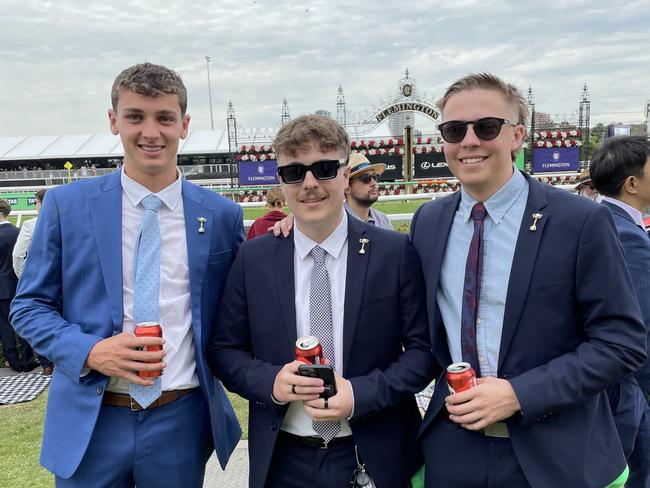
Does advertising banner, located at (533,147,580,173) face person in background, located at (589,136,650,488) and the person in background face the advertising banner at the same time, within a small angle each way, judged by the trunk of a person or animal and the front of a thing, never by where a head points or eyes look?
no

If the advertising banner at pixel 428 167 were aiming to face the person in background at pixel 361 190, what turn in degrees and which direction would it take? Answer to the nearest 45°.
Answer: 0° — it already faces them

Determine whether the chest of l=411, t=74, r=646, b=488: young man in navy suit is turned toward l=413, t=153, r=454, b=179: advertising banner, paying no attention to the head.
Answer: no

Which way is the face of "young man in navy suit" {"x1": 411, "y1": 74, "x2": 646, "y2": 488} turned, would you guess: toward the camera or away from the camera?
toward the camera

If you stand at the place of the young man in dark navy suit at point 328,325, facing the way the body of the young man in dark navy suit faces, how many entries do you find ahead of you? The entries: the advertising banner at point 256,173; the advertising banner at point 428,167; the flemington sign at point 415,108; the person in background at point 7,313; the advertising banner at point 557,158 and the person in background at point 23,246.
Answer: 0

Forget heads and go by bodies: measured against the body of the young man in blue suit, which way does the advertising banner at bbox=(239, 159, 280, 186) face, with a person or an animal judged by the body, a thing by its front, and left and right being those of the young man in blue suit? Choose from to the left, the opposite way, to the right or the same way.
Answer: the same way

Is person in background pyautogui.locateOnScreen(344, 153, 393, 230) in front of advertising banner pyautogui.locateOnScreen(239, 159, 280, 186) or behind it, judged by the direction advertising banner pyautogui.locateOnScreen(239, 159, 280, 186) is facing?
in front

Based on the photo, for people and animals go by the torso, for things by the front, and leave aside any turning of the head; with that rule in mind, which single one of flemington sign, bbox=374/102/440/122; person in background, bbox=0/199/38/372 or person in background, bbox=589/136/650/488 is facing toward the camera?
the flemington sign

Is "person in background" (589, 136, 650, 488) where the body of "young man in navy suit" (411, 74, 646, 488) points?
no

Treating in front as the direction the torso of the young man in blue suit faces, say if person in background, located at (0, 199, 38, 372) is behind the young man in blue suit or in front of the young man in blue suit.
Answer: behind

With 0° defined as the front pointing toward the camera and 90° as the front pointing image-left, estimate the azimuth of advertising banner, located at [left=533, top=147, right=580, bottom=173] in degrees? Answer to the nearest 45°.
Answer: approximately 0°

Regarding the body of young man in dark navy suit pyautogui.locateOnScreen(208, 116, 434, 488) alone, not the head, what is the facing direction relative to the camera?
toward the camera

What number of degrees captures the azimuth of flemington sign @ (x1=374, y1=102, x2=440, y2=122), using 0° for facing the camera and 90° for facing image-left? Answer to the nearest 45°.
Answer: approximately 0°

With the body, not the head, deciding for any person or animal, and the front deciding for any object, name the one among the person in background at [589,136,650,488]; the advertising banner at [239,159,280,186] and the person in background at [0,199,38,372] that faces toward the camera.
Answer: the advertising banner

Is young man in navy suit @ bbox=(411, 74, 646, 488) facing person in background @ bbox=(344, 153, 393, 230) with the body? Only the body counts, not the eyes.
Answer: no
